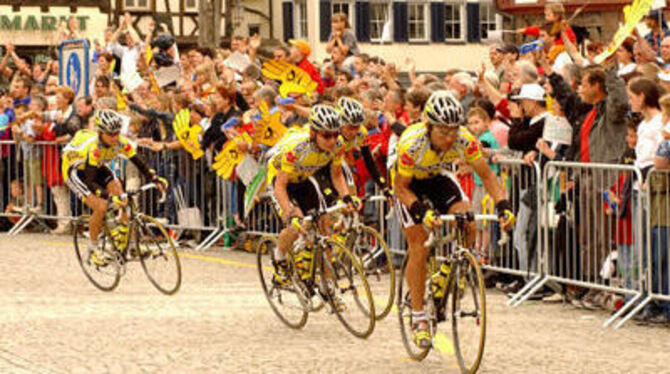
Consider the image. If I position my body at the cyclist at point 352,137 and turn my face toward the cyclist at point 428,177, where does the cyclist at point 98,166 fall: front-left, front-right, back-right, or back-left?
back-right

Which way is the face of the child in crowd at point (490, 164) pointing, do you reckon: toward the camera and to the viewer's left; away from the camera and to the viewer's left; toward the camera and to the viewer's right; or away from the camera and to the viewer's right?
toward the camera and to the viewer's left

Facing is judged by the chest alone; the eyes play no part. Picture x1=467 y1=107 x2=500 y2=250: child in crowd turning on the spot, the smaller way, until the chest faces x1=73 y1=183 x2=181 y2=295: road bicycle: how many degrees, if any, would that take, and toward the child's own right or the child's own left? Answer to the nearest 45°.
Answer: approximately 45° to the child's own right

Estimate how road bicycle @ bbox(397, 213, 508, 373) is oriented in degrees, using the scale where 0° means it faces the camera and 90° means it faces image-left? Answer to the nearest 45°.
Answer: approximately 315°

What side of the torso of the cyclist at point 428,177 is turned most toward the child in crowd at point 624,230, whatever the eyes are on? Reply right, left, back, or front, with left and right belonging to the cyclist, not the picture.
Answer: left

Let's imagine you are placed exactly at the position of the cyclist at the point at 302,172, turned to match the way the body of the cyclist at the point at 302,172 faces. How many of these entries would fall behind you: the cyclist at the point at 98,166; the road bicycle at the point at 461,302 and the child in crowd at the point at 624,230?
1
